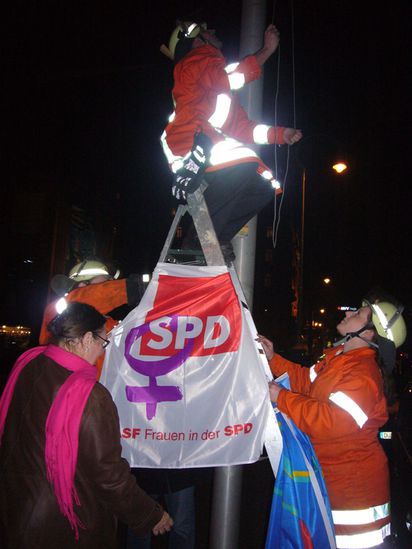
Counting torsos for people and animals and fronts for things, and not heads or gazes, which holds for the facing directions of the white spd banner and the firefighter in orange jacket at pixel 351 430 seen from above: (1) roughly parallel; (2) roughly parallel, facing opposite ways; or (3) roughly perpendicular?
roughly perpendicular

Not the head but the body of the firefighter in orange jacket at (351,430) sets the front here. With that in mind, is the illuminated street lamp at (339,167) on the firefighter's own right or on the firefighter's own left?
on the firefighter's own right

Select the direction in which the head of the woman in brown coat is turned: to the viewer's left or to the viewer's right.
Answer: to the viewer's right

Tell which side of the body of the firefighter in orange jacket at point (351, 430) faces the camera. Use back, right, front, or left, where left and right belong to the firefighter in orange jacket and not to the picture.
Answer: left

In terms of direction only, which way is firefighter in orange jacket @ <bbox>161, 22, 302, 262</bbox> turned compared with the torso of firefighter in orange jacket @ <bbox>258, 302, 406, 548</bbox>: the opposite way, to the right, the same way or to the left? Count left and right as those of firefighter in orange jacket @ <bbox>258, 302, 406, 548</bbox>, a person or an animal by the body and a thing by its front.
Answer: the opposite way

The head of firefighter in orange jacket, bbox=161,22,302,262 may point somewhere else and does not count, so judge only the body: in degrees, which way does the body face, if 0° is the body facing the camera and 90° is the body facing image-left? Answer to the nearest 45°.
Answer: approximately 270°

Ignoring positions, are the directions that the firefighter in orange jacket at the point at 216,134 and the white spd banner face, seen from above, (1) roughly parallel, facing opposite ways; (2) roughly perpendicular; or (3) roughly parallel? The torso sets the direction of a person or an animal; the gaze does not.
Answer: roughly perpendicular

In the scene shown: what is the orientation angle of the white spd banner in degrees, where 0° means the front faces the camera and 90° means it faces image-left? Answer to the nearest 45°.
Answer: approximately 0°

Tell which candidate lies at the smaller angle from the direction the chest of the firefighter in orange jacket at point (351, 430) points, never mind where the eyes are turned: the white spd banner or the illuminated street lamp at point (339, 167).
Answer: the white spd banner
